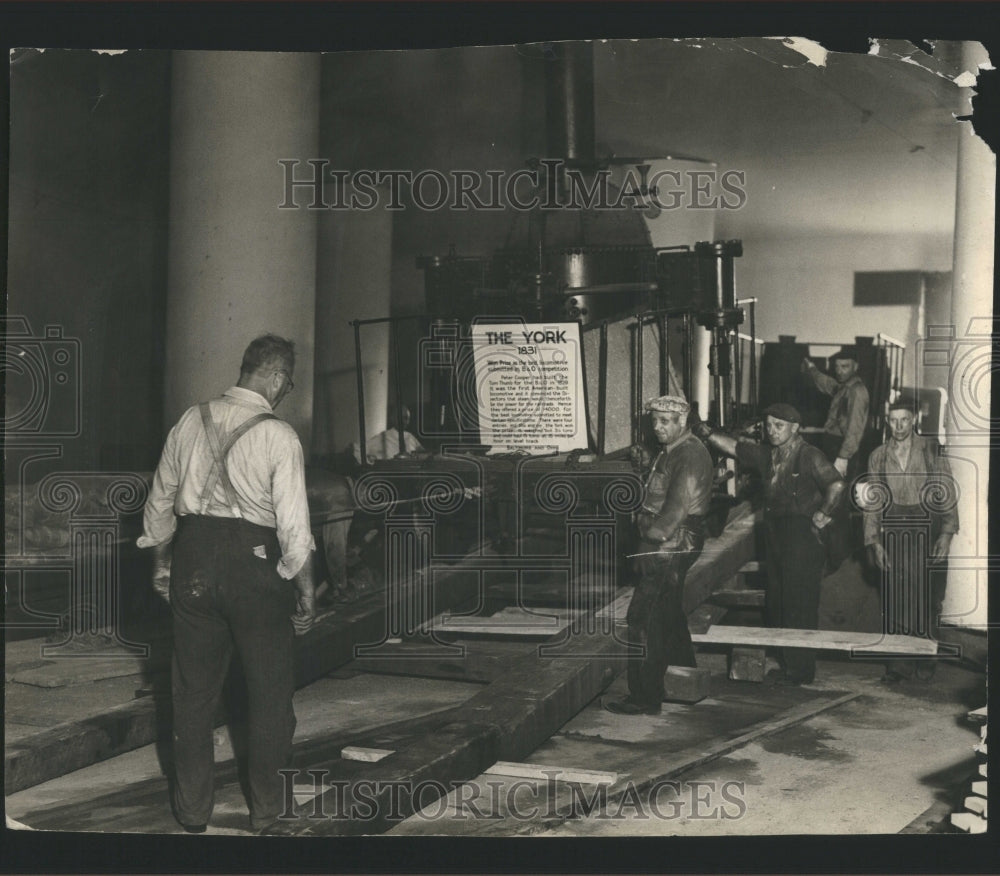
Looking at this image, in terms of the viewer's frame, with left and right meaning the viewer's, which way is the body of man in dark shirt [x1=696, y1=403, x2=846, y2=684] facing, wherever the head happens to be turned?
facing the viewer and to the left of the viewer

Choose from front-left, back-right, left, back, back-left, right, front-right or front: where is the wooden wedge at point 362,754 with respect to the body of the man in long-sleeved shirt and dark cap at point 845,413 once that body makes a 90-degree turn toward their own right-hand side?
left

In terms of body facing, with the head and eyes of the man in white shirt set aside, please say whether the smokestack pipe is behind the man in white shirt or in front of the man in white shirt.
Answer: in front

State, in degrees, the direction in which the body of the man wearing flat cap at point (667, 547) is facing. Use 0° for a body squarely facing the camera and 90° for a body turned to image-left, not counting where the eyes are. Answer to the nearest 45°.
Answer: approximately 45°

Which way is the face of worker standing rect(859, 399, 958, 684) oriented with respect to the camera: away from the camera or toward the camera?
toward the camera

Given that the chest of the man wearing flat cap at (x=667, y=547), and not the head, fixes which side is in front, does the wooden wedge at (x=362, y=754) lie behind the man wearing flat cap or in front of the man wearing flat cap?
in front

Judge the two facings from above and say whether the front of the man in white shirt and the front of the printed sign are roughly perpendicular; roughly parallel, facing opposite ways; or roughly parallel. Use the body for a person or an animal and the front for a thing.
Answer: roughly parallel, facing opposite ways

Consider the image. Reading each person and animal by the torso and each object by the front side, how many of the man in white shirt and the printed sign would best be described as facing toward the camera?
1

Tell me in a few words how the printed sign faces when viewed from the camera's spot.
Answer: facing the viewer

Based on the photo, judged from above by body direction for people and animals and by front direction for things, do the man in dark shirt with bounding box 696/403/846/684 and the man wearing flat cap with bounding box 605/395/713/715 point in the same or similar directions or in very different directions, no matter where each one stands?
same or similar directions

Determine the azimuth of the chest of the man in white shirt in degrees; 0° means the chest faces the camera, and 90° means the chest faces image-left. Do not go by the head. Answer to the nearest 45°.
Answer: approximately 180°

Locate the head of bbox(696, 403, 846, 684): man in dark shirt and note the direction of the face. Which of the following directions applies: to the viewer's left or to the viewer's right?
to the viewer's left

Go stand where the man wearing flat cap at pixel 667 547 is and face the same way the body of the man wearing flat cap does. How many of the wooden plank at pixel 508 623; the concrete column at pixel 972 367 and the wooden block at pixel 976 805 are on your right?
1
